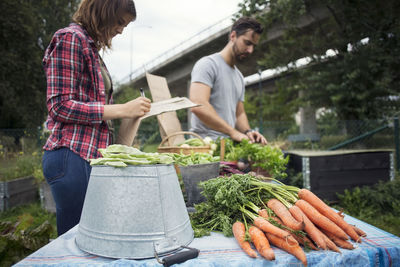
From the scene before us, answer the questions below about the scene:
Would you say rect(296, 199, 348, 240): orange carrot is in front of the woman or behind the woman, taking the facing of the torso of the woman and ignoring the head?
in front

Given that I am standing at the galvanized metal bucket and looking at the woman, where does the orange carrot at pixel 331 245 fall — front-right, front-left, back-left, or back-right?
back-right

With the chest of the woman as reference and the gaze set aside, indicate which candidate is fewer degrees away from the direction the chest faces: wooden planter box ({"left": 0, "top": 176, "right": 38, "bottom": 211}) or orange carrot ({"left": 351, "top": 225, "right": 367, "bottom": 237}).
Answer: the orange carrot

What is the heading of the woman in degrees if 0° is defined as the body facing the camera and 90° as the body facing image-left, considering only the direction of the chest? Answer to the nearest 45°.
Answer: approximately 270°

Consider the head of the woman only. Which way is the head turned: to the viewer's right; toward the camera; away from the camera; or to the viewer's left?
to the viewer's right

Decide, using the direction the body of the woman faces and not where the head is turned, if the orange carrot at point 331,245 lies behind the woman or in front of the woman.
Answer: in front
